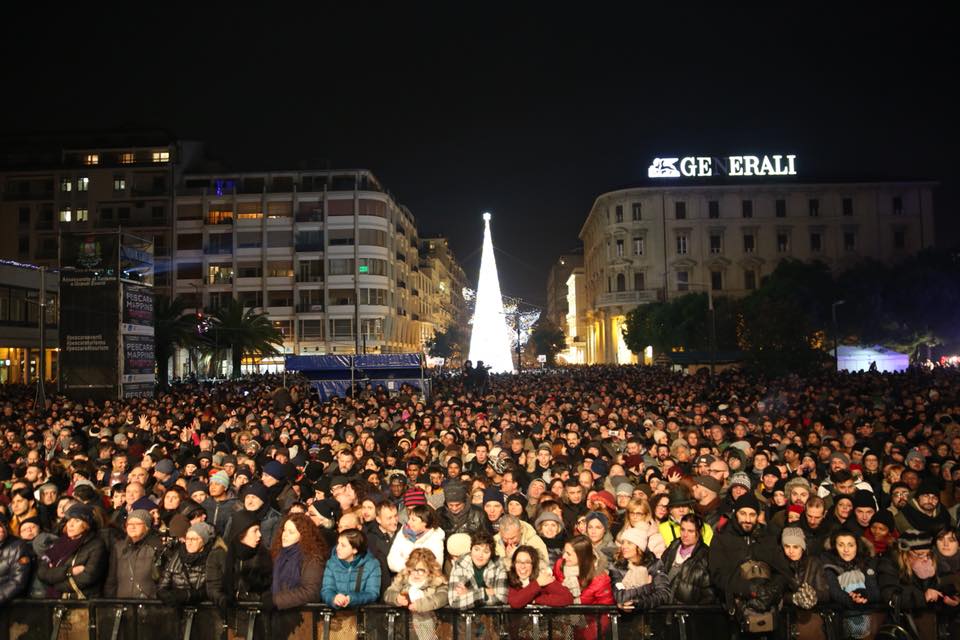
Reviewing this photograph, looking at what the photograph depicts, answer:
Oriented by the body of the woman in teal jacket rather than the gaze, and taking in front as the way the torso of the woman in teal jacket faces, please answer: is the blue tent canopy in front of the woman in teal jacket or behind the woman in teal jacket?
behind

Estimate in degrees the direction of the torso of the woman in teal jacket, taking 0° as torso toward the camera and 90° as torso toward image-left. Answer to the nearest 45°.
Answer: approximately 45°

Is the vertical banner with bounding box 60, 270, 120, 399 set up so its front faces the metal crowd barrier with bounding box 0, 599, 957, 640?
yes

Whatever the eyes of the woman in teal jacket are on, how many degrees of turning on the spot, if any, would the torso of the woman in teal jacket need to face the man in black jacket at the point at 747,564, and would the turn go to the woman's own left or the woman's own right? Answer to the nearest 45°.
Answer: approximately 135° to the woman's own left

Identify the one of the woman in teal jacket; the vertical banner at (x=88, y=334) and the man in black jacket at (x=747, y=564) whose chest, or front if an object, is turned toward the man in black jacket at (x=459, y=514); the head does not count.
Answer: the vertical banner

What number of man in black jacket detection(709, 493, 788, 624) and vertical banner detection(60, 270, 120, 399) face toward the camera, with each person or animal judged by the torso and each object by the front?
2

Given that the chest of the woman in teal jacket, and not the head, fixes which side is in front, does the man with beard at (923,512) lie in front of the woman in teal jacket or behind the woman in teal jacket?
behind

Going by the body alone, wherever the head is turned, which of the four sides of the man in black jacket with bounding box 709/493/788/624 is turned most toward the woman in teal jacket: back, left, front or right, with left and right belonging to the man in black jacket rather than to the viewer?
right

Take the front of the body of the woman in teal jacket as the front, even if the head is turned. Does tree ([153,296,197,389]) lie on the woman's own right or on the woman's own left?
on the woman's own right
